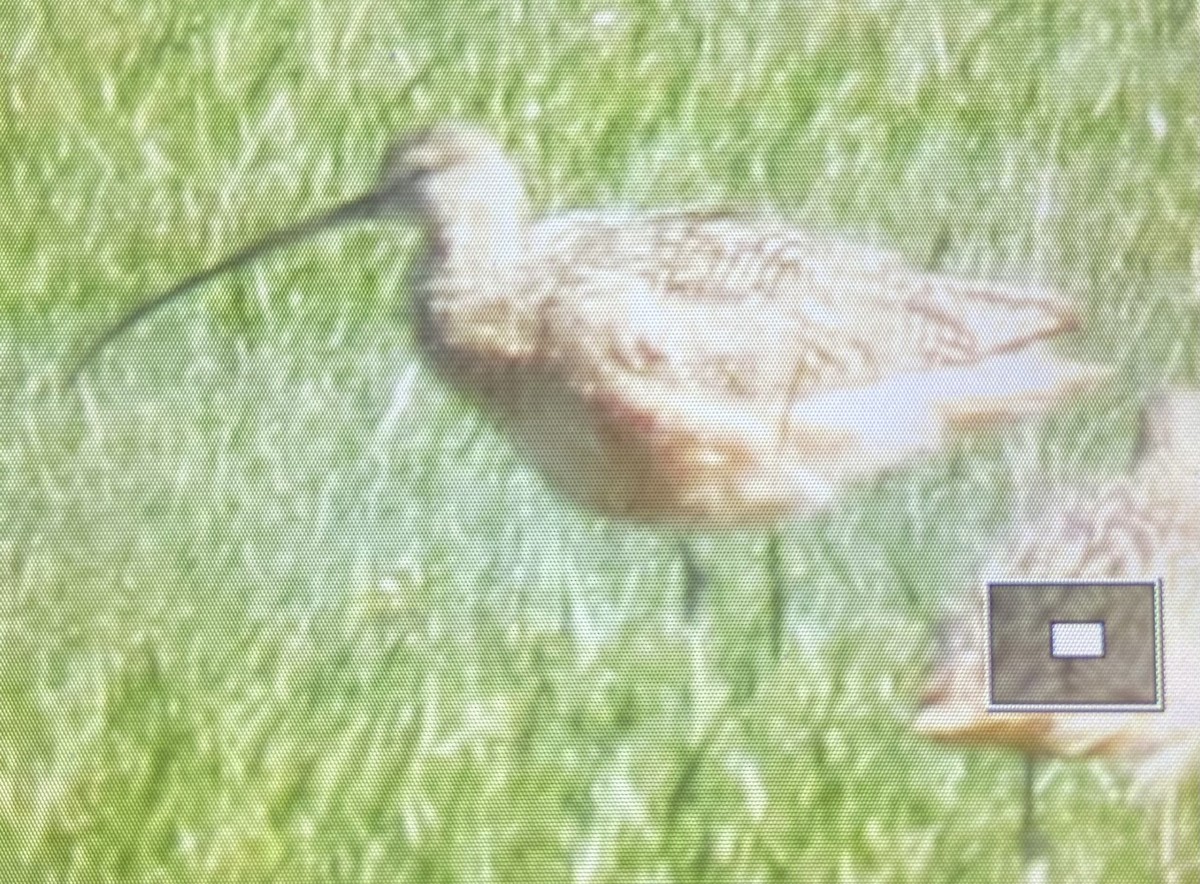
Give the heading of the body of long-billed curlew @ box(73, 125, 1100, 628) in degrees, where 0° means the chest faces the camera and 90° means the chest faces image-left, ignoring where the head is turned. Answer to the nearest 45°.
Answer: approximately 90°
